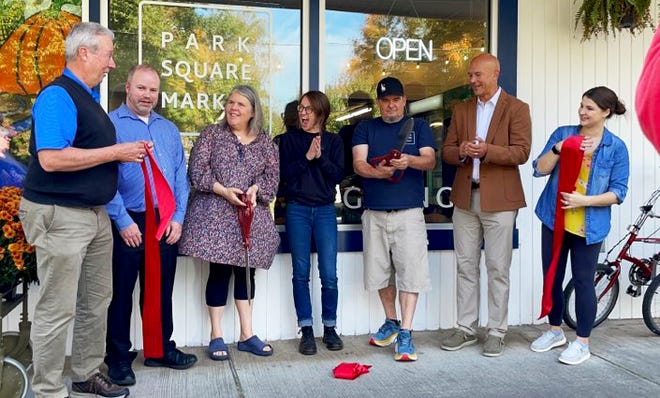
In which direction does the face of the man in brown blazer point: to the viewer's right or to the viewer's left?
to the viewer's left

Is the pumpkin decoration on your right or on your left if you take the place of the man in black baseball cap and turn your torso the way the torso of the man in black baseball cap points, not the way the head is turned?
on your right

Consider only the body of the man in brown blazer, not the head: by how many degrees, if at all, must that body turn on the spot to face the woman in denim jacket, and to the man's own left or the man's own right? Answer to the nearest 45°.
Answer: approximately 135° to the man's own left

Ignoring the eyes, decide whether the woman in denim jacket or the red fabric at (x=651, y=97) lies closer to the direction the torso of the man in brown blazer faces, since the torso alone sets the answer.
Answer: the red fabric

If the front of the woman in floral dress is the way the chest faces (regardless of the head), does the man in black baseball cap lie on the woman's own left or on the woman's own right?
on the woman's own left

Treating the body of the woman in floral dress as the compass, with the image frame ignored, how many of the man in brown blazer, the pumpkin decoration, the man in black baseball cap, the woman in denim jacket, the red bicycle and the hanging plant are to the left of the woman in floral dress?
5

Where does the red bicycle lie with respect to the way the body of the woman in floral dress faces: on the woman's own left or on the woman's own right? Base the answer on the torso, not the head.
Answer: on the woman's own left

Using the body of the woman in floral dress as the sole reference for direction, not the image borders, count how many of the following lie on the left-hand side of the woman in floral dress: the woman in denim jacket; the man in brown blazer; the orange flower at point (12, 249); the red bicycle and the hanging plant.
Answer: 4

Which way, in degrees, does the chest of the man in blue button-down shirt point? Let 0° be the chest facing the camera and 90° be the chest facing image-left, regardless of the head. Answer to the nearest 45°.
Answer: approximately 0°

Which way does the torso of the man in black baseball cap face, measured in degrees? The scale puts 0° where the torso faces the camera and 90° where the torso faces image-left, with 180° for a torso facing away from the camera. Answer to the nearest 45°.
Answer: approximately 0°
